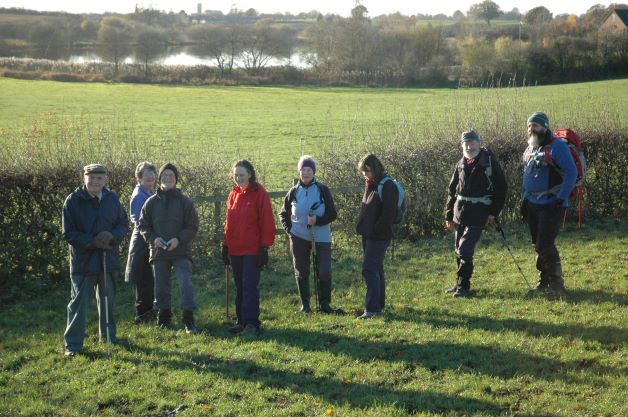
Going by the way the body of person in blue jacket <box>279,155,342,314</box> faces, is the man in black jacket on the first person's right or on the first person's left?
on the first person's left

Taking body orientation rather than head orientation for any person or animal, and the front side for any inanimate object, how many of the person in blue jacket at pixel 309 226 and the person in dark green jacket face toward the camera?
2

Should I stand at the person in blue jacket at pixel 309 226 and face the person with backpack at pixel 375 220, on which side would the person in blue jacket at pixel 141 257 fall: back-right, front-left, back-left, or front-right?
back-right

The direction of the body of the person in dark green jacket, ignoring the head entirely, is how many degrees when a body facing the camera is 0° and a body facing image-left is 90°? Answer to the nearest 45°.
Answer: approximately 0°

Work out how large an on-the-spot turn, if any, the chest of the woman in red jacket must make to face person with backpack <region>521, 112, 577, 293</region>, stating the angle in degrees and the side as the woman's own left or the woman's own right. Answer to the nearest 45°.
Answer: approximately 135° to the woman's own left

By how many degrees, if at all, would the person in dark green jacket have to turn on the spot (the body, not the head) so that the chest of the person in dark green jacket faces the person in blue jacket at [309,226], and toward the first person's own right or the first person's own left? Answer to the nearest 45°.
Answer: approximately 90° to the first person's own left
